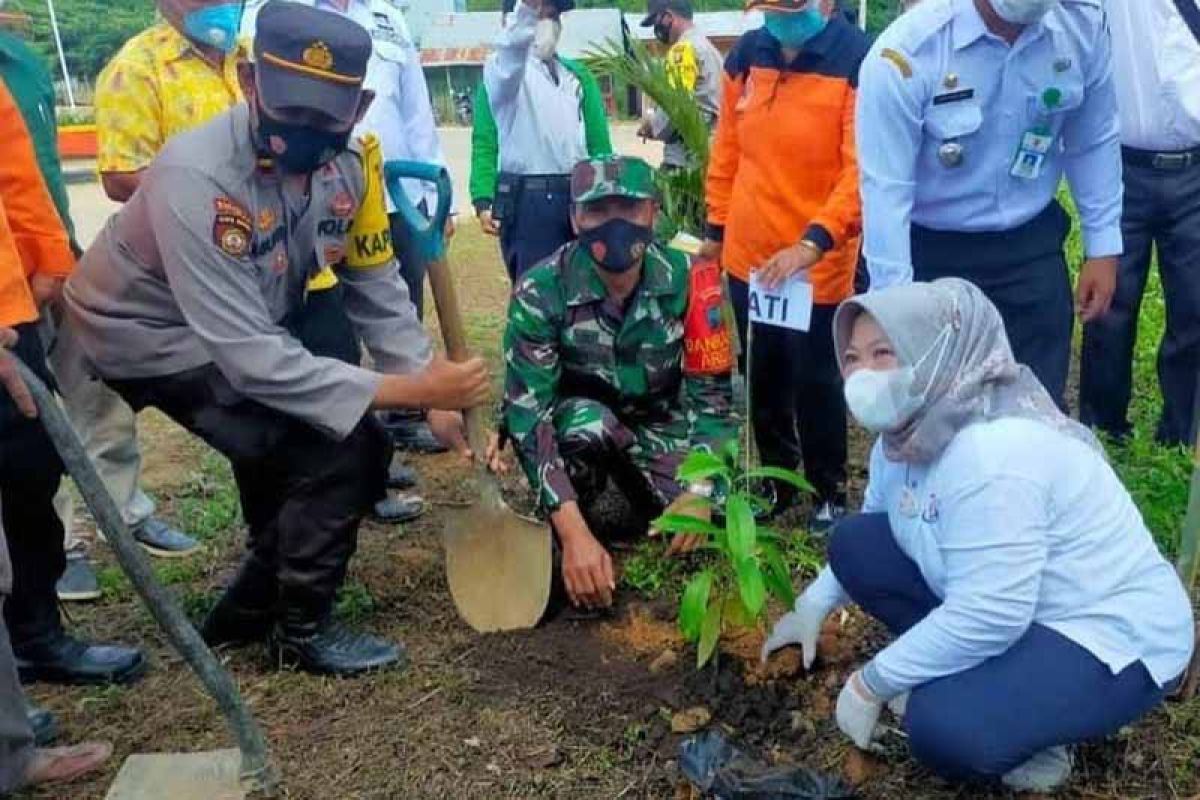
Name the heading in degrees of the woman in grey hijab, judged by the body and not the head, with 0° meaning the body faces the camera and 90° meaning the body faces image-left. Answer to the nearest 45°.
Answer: approximately 45°

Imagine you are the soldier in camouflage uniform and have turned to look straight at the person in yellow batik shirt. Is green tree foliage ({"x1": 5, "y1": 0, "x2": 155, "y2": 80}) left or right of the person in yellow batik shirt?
right

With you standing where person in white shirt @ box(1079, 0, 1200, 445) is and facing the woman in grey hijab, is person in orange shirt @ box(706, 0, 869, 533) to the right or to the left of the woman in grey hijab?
right

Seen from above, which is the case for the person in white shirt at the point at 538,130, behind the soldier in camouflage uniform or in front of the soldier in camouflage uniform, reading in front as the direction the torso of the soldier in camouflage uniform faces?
behind

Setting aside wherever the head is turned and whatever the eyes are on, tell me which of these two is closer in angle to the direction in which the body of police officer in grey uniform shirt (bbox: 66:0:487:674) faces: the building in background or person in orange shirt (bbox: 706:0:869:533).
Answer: the person in orange shirt

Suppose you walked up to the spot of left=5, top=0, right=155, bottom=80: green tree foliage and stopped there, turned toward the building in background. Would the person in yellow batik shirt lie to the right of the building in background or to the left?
right

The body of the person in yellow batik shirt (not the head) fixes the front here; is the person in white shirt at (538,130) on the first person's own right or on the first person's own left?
on the first person's own left

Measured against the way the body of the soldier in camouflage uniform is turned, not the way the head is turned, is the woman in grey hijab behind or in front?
in front
